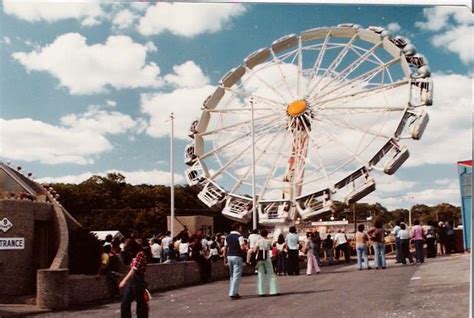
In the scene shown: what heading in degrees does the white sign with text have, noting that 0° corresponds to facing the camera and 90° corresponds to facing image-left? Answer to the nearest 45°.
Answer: approximately 0°

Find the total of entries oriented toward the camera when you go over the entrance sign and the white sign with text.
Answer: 2

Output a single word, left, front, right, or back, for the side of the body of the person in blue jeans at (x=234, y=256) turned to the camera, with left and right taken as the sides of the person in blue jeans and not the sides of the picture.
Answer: back

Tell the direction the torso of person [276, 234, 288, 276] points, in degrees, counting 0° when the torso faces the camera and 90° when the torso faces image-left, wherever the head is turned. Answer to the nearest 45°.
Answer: approximately 180°

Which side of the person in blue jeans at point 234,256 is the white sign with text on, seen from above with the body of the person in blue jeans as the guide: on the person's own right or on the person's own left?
on the person's own left

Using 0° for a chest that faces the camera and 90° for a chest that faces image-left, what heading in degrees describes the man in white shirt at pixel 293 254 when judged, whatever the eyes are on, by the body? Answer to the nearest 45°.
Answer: approximately 180°
